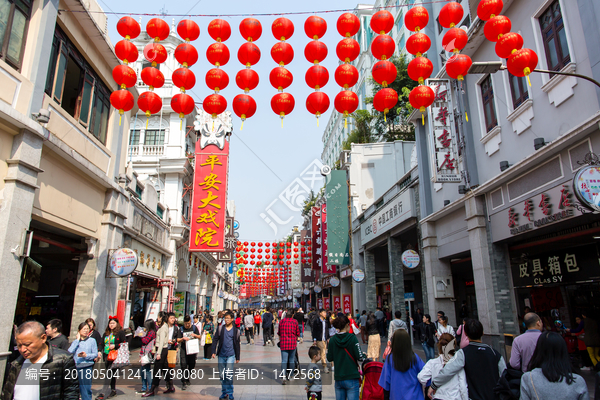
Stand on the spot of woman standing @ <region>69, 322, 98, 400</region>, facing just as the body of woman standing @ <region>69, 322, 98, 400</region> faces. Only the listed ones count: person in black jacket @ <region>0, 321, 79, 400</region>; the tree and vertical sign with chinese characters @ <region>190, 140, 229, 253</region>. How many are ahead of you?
1

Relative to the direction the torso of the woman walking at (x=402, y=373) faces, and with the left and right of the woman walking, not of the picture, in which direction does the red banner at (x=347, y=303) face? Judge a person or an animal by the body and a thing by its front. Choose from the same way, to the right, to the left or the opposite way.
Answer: the opposite way

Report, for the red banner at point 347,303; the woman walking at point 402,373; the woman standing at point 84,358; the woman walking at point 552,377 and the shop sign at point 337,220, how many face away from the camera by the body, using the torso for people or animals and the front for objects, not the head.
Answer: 2

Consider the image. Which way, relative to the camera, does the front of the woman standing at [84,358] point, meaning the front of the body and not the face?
toward the camera

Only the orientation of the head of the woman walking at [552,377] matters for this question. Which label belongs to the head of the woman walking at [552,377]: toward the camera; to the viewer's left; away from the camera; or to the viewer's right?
away from the camera

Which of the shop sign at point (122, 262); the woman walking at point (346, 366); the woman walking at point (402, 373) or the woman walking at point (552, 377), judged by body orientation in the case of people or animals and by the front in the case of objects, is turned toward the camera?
the shop sign

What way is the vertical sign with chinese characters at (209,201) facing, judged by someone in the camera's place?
facing the viewer

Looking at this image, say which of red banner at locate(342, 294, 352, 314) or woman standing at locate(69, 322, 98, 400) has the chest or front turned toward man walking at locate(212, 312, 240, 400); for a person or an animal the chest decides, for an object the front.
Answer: the red banner

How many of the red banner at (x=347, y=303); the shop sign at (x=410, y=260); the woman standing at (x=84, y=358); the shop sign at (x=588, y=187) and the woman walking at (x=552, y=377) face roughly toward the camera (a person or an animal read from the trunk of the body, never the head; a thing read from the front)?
4

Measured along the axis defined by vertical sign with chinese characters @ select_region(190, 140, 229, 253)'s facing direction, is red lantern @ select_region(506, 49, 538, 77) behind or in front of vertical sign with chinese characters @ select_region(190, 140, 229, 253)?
in front

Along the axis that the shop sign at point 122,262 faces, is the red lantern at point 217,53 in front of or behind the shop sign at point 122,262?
in front

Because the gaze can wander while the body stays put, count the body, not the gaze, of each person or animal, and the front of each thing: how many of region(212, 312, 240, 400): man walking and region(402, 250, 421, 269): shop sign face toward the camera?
2

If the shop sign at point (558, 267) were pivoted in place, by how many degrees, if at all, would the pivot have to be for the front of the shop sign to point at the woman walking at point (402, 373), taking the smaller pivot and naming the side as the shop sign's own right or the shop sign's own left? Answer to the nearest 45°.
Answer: approximately 45° to the shop sign's own left

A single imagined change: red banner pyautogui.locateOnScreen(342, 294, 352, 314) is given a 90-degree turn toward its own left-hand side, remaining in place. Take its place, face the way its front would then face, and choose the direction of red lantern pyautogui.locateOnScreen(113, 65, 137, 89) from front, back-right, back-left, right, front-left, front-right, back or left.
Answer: right

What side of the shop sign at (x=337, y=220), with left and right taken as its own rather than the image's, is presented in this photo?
front

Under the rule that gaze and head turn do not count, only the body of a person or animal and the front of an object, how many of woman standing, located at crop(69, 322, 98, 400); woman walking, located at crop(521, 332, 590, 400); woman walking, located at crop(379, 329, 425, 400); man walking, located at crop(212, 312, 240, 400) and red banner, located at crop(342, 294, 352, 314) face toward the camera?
3
